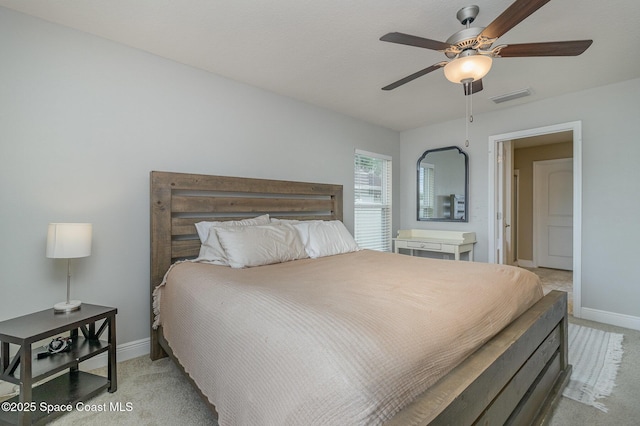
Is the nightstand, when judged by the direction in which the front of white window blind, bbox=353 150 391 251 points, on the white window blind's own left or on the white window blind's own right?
on the white window blind's own right

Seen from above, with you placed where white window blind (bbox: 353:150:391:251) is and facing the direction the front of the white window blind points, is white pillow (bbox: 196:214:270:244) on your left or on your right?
on your right

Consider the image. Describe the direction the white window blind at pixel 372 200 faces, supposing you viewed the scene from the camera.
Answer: facing the viewer and to the right of the viewer

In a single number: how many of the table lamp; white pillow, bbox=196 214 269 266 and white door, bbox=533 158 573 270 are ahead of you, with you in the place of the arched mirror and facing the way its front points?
2

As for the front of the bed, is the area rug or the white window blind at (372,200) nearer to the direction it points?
the area rug

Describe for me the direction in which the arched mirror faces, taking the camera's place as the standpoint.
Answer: facing the viewer and to the left of the viewer

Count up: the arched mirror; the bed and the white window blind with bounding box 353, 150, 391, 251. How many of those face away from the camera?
0

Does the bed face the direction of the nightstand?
no

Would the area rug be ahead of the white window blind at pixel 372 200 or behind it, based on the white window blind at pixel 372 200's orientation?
ahead

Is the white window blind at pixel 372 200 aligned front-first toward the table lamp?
no

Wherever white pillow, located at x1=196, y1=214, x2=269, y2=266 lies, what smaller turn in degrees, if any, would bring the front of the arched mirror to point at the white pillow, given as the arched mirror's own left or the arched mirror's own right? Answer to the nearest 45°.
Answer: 0° — it already faces it

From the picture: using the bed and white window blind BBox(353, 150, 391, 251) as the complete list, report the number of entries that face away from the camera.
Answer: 0

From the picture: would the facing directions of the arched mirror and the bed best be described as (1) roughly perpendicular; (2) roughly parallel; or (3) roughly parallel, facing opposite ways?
roughly perpendicular

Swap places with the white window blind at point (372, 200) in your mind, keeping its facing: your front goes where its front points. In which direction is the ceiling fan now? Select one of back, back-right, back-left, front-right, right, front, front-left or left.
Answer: front-right

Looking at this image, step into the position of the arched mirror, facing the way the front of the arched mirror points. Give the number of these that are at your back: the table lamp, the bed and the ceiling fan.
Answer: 0

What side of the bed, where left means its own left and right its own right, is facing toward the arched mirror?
left

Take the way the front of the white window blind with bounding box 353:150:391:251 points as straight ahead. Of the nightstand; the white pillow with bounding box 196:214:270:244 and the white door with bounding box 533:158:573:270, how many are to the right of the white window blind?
2
